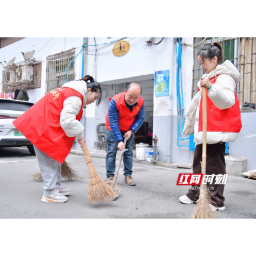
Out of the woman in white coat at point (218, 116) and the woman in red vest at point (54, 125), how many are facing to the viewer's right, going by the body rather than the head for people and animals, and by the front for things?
1

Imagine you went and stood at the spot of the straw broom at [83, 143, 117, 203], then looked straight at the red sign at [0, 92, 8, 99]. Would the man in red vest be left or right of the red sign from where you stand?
right

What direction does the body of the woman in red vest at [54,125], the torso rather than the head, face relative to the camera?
to the viewer's right

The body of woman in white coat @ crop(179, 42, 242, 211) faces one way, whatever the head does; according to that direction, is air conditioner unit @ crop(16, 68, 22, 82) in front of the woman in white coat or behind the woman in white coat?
in front

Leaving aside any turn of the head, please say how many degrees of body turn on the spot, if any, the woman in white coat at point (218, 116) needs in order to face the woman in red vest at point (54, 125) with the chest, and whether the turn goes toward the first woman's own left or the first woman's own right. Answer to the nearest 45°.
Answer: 0° — they already face them

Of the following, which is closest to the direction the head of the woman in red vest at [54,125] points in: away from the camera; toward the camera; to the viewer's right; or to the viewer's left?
to the viewer's right

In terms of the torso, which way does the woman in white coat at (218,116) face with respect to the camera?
to the viewer's left

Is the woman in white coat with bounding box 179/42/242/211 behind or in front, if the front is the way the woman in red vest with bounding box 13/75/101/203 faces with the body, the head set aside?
in front

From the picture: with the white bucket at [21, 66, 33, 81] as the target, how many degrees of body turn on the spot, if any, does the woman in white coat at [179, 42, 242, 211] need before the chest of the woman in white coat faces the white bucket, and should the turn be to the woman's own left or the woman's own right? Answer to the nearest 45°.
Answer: approximately 45° to the woman's own right
